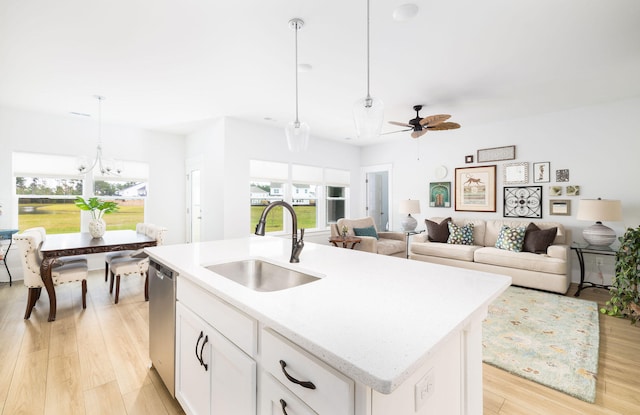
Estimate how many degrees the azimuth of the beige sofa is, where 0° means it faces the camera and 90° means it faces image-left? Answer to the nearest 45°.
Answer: approximately 45°

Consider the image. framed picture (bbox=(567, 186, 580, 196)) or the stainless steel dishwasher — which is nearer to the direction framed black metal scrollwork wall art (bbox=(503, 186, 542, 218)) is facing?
the stainless steel dishwasher

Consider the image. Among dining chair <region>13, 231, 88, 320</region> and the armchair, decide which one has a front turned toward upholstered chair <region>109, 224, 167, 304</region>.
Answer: the dining chair

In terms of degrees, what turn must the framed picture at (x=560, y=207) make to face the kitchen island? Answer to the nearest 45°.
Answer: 0° — it already faces it

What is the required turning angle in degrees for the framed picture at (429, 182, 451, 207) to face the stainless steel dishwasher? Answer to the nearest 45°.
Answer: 0° — it already faces it

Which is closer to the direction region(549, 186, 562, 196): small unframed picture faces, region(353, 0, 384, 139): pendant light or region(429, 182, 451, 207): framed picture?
the pendant light
